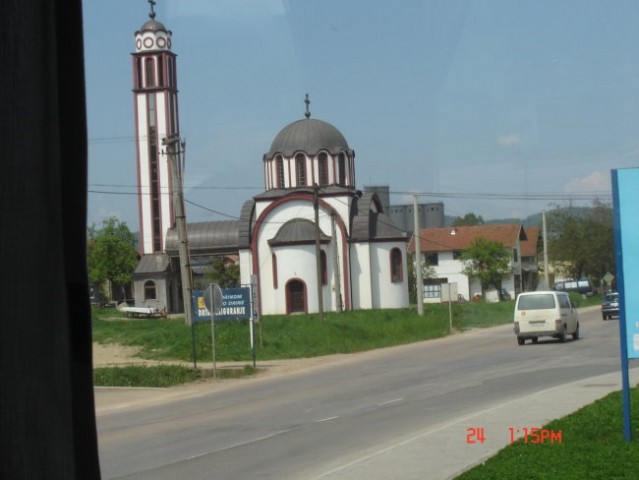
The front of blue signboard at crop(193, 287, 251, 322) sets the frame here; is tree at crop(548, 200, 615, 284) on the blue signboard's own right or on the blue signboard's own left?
on the blue signboard's own left

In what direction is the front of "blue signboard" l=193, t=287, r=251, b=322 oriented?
toward the camera

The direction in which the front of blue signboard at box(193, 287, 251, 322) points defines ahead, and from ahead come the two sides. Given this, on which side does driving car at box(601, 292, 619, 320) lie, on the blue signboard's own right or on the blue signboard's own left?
on the blue signboard's own left

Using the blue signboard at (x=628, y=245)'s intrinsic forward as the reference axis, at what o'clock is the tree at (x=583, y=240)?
The tree is roughly at 6 o'clock from the blue signboard.

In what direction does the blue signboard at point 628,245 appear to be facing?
toward the camera

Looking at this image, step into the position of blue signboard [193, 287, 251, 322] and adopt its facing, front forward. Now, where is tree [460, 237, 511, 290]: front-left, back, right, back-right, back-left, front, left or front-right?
back-left

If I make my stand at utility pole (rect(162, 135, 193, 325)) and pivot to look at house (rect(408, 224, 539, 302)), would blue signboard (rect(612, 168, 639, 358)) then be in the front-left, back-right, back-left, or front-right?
back-right

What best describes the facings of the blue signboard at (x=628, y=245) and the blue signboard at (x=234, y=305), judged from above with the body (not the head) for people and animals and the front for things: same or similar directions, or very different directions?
same or similar directions

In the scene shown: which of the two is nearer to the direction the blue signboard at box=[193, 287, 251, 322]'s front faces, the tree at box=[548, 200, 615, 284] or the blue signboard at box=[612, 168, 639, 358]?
the blue signboard
